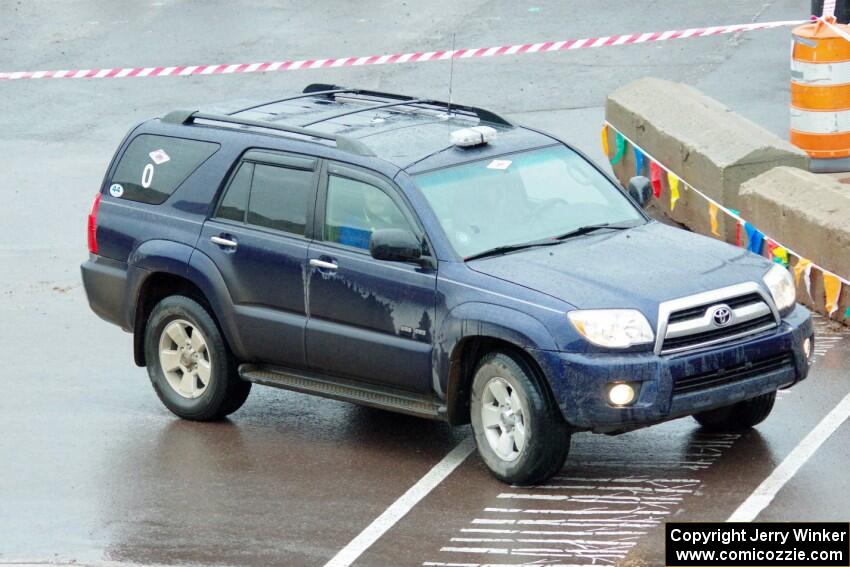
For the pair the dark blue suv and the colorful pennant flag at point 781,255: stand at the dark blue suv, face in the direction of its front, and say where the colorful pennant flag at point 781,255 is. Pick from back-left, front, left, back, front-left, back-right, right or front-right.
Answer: left

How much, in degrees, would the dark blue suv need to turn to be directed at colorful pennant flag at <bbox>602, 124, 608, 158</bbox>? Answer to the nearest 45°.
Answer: approximately 135° to its left

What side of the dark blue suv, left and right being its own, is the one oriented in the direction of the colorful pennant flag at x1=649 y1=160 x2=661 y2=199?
left

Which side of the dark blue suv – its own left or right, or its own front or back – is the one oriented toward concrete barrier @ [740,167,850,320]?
left

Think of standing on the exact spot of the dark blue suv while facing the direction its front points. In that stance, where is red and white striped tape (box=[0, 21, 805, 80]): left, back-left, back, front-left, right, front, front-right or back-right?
back-left

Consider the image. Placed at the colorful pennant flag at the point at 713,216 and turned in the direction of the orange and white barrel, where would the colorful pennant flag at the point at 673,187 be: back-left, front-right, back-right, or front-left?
front-left

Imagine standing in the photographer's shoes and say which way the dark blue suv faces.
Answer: facing the viewer and to the right of the viewer

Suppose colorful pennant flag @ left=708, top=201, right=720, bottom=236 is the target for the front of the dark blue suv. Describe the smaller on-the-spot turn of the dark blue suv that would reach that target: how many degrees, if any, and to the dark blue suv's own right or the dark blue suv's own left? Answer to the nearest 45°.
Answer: approximately 90° to the dark blue suv's own left

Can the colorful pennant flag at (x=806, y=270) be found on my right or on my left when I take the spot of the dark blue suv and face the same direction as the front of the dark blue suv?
on my left

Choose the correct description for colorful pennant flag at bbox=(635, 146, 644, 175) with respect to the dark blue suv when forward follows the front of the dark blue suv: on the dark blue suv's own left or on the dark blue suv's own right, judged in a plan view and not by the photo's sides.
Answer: on the dark blue suv's own left

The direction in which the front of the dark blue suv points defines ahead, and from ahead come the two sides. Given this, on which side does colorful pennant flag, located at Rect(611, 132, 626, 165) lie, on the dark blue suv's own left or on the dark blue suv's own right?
on the dark blue suv's own left

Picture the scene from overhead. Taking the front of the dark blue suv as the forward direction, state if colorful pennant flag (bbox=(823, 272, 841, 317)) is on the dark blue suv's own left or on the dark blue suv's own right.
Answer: on the dark blue suv's own left

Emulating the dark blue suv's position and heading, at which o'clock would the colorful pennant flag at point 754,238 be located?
The colorful pennant flag is roughly at 9 o'clock from the dark blue suv.
